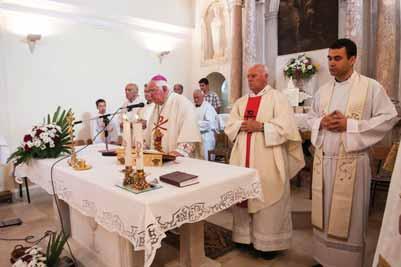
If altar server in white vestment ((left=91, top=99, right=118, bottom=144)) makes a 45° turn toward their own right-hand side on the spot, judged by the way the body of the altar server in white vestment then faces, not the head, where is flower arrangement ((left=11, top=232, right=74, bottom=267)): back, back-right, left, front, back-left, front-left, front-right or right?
front-left

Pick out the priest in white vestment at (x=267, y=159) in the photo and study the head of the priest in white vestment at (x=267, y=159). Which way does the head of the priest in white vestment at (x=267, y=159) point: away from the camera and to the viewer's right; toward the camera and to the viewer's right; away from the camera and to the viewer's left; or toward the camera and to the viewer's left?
toward the camera and to the viewer's left

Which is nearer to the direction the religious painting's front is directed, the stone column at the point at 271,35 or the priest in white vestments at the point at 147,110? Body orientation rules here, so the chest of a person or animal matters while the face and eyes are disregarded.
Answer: the priest in white vestments

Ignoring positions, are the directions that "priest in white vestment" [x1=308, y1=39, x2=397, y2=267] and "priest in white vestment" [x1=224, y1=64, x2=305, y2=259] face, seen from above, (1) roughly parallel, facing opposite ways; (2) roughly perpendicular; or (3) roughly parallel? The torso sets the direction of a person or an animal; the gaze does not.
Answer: roughly parallel

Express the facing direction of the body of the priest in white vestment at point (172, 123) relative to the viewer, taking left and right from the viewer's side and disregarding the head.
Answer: facing the viewer and to the left of the viewer

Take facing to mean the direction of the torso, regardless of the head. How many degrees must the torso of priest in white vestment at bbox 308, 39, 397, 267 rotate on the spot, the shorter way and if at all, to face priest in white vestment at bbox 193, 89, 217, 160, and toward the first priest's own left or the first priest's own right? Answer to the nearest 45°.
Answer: approximately 90° to the first priest's own right

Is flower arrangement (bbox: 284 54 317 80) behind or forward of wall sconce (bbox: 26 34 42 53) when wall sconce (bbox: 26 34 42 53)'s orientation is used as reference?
forward

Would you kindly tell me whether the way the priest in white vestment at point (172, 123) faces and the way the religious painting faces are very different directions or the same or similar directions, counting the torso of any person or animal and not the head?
same or similar directions

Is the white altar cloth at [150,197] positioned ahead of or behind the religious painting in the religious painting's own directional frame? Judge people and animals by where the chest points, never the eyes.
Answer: ahead

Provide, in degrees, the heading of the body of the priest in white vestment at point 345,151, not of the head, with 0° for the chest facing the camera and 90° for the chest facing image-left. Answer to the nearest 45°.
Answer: approximately 45°

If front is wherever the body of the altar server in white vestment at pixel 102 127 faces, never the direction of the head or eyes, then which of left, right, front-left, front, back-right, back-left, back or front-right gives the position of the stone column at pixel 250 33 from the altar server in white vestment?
left

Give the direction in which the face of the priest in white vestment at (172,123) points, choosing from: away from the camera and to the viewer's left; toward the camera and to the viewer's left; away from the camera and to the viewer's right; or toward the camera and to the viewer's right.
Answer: toward the camera and to the viewer's left

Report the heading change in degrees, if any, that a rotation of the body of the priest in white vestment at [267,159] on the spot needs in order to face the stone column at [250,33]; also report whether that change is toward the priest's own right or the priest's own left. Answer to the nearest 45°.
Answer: approximately 135° to the priest's own right

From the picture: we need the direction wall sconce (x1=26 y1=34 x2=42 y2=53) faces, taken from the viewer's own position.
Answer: facing the viewer and to the right of the viewer
